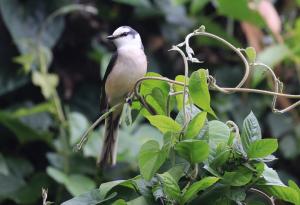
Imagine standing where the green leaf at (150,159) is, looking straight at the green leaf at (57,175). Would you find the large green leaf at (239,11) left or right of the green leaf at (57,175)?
right

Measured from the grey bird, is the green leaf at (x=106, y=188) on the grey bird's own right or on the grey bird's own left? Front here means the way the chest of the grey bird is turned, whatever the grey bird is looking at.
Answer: on the grey bird's own right

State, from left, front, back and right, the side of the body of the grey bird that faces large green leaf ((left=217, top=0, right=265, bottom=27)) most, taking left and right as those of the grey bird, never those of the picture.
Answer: left

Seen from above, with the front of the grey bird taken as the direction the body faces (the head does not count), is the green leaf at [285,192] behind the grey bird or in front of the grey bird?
in front

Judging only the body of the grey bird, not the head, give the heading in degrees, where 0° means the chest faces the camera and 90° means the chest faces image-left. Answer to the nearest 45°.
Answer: approximately 315°

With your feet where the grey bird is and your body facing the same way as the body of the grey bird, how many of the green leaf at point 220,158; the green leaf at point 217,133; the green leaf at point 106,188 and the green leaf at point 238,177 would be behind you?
0

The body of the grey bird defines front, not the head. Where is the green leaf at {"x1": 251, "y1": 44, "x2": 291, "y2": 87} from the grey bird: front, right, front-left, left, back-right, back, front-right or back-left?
left

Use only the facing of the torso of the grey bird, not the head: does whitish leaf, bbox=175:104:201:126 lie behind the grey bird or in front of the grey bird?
in front
